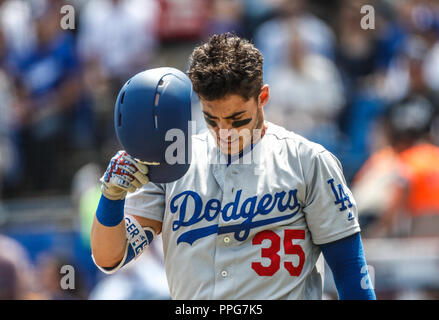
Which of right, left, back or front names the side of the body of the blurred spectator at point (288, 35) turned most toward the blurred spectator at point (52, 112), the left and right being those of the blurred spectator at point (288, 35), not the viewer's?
right

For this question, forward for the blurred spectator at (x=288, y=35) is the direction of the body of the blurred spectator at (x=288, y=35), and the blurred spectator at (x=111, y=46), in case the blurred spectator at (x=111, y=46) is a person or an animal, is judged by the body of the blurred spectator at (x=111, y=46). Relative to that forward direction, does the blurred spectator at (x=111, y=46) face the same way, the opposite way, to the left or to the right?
the same way

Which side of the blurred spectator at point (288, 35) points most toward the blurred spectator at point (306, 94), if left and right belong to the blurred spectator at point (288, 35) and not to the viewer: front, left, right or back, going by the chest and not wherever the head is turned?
front

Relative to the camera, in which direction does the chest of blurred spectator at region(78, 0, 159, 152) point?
toward the camera

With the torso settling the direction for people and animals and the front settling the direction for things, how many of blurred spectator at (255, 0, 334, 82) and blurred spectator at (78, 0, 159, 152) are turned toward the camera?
2

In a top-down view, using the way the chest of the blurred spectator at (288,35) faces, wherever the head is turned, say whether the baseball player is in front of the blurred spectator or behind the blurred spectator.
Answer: in front

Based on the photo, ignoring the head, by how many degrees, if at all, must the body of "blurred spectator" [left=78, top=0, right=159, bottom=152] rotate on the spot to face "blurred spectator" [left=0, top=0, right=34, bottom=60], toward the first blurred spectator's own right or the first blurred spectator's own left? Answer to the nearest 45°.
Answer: approximately 135° to the first blurred spectator's own right

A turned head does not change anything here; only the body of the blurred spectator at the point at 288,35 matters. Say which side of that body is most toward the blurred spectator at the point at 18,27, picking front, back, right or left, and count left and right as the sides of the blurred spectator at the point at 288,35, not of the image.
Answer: right

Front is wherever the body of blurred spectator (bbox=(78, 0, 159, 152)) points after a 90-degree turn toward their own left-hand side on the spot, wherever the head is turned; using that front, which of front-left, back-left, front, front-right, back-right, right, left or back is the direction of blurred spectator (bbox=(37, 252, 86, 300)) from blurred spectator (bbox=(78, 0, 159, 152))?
right

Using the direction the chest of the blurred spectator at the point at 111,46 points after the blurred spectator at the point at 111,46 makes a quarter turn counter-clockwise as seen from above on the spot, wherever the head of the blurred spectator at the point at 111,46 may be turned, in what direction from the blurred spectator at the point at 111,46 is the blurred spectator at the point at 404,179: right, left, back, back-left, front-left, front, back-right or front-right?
front-right

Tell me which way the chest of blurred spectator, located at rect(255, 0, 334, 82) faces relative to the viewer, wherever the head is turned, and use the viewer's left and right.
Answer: facing the viewer

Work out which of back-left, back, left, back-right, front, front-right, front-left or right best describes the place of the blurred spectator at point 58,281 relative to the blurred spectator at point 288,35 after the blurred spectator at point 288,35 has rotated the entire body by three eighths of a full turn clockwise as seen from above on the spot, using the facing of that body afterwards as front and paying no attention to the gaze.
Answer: left

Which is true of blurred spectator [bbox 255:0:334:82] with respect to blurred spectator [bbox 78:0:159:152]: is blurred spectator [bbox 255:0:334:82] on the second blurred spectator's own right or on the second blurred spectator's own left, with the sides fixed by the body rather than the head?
on the second blurred spectator's own left
